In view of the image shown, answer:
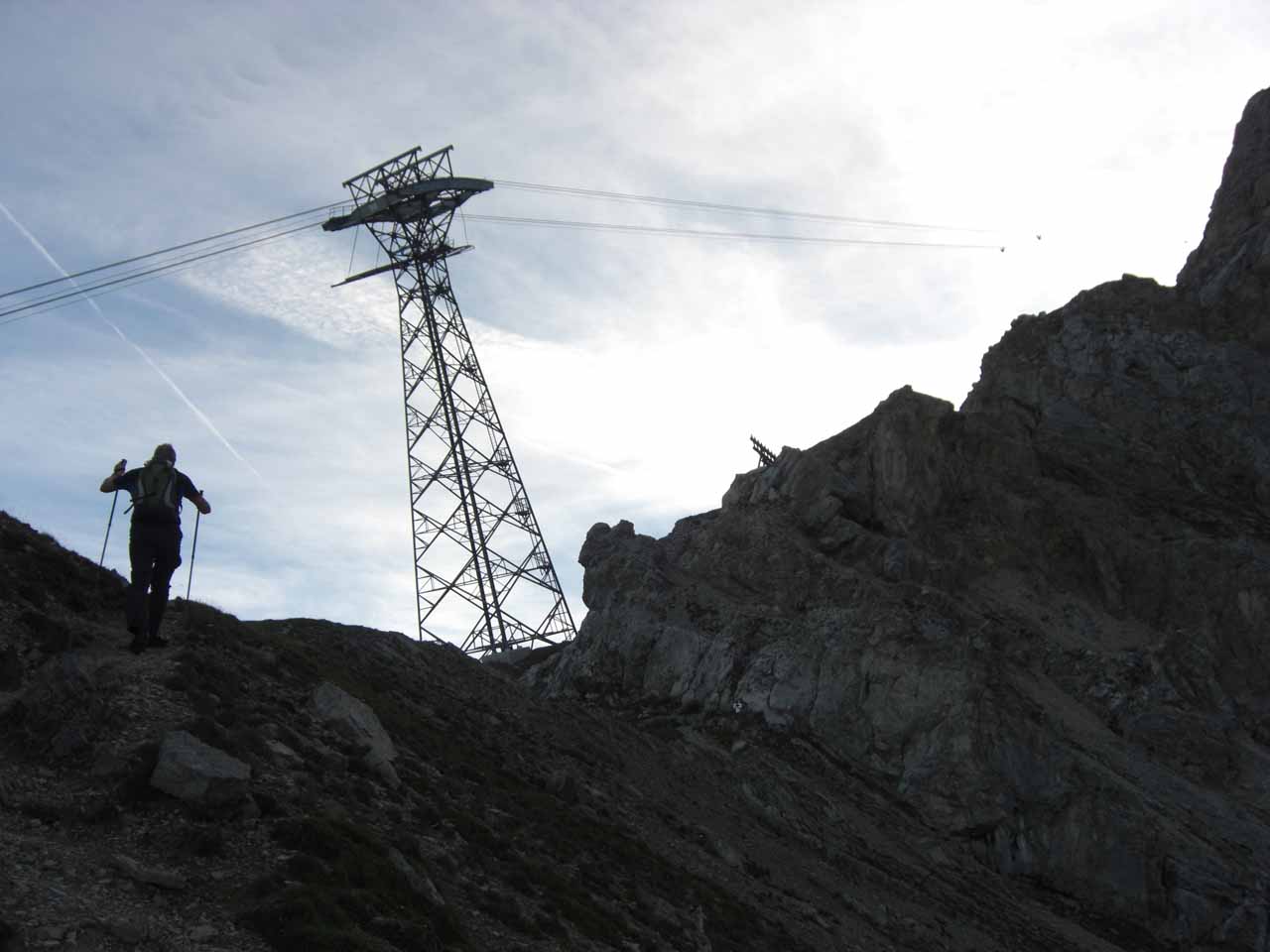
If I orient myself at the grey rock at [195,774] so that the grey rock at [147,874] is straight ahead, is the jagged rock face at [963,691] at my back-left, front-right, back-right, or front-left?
back-left

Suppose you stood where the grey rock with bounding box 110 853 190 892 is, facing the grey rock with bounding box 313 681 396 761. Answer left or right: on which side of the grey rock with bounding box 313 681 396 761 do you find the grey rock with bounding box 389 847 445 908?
right

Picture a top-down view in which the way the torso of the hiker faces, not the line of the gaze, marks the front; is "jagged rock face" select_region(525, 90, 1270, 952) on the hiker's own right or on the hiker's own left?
on the hiker's own right

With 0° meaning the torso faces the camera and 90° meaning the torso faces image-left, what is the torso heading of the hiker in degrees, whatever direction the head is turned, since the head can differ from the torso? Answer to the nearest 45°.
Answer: approximately 180°
